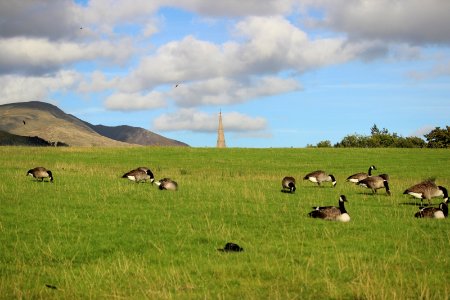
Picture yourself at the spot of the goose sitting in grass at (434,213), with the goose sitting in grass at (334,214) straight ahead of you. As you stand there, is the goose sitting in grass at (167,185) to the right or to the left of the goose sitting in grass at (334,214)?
right

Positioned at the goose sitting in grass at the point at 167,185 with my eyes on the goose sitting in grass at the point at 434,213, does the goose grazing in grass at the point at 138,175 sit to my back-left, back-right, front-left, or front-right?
back-left

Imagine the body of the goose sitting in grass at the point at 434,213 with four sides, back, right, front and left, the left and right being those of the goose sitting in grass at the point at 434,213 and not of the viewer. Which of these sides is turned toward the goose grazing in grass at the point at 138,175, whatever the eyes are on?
back

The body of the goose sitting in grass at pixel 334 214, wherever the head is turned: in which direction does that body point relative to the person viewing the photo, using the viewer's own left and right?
facing to the right of the viewer

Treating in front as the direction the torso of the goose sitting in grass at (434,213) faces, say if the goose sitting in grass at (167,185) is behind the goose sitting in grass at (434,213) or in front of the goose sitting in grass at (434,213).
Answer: behind

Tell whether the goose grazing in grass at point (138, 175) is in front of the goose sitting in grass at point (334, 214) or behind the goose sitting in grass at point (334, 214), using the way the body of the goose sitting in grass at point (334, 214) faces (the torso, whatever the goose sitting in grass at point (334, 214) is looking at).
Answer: behind

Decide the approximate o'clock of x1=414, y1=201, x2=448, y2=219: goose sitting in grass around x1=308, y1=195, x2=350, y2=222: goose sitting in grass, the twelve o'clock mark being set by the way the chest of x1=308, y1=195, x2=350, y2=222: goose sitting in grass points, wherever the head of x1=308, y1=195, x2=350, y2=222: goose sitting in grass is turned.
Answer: x1=414, y1=201, x2=448, y2=219: goose sitting in grass is roughly at 11 o'clock from x1=308, y1=195, x2=350, y2=222: goose sitting in grass.
